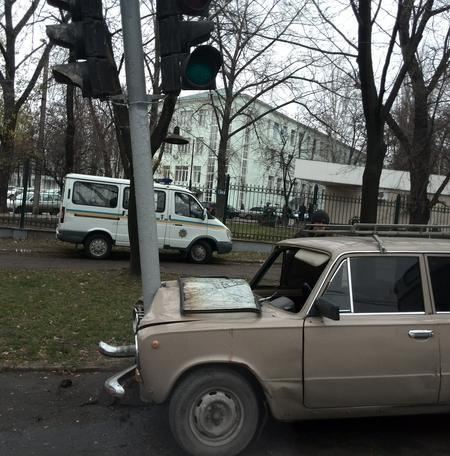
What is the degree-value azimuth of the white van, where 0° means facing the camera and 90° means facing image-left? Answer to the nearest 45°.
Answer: approximately 270°

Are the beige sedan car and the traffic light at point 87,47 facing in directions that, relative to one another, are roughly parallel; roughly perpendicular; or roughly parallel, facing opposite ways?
roughly parallel

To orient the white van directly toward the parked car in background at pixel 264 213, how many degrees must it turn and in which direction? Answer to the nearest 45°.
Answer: approximately 45° to its left

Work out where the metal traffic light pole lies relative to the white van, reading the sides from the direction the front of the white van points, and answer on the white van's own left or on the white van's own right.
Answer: on the white van's own right

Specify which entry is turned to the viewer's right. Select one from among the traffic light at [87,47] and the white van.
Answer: the white van

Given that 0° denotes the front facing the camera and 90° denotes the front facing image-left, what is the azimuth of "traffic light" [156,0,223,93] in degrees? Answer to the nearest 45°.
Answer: approximately 315°

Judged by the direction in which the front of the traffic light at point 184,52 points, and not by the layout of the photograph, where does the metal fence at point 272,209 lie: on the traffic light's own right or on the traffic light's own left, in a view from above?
on the traffic light's own left

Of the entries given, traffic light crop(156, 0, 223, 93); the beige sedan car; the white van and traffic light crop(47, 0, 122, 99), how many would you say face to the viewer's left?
2

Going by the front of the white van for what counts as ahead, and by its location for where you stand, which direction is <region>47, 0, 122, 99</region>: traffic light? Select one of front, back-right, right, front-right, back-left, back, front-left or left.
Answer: right

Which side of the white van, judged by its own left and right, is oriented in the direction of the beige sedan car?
right

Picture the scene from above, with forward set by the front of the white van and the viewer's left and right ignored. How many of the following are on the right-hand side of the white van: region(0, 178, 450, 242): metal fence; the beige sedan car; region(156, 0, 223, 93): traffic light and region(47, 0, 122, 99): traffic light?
3

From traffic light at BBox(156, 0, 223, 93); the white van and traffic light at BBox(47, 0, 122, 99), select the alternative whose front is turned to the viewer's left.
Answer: traffic light at BBox(47, 0, 122, 99)

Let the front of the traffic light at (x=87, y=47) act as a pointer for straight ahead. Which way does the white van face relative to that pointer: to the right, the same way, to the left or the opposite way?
the opposite way

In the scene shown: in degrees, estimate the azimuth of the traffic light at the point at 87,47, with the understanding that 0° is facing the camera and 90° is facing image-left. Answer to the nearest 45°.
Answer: approximately 90°

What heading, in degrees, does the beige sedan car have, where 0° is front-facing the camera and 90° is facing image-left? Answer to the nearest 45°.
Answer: approximately 90°

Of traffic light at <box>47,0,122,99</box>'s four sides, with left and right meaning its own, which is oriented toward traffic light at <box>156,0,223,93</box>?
back

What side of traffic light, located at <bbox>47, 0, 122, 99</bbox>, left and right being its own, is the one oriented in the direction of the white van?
right
